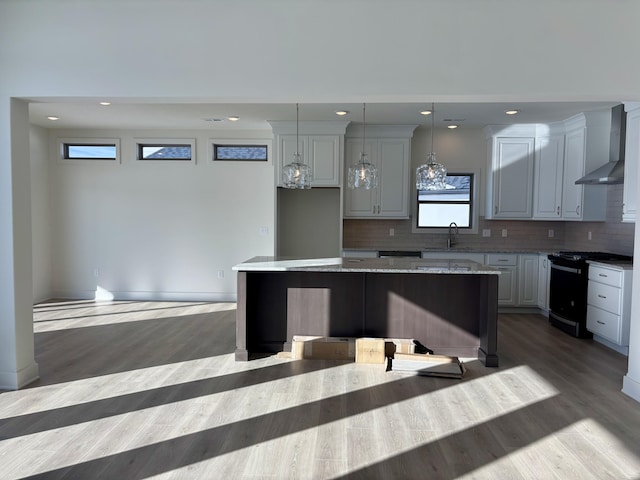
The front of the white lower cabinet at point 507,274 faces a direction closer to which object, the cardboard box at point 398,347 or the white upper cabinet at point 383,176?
the cardboard box

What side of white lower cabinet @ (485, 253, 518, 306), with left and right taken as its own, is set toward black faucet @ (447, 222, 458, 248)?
right

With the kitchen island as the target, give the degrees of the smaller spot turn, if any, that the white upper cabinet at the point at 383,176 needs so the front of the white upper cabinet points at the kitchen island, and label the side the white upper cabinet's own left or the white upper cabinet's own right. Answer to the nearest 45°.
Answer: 0° — it already faces it

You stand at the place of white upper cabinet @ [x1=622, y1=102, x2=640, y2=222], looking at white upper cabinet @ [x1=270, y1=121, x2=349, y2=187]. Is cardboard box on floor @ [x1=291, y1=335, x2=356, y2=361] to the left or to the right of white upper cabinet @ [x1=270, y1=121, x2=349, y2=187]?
left

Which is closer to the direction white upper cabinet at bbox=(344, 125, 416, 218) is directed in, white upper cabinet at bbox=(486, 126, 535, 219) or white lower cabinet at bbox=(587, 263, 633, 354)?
the white lower cabinet

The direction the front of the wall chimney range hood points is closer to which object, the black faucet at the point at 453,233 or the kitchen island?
the kitchen island

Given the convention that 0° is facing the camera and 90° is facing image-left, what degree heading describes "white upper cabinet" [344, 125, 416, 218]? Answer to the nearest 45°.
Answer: approximately 0°

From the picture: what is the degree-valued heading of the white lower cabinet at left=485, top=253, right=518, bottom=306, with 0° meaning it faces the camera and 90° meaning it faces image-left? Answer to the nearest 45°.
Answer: approximately 0°
